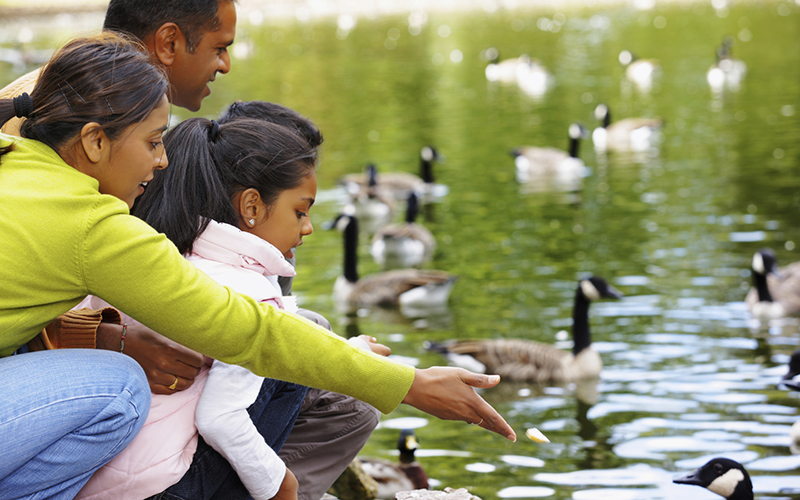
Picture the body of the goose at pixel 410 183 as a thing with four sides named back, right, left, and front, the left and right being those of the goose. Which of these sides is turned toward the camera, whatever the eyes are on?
right

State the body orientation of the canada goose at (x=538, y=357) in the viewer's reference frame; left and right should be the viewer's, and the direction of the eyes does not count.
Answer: facing to the right of the viewer

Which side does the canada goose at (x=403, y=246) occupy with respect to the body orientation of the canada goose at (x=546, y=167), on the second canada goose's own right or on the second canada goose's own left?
on the second canada goose's own right

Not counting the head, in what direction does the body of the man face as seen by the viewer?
to the viewer's right

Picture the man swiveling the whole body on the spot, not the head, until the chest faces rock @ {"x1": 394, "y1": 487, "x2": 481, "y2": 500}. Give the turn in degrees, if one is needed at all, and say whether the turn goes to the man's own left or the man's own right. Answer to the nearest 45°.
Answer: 0° — they already face it

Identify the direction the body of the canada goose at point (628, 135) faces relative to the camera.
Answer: to the viewer's left

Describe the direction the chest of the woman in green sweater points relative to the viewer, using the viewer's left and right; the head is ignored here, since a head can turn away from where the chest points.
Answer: facing to the right of the viewer

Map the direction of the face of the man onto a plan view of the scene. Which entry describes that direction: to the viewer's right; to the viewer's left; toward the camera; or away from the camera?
to the viewer's right

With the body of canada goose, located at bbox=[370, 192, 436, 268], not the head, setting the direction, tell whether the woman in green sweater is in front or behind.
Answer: behind

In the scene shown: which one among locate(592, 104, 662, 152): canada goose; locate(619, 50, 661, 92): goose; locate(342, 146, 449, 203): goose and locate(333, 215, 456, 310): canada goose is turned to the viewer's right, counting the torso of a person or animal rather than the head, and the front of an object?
locate(342, 146, 449, 203): goose

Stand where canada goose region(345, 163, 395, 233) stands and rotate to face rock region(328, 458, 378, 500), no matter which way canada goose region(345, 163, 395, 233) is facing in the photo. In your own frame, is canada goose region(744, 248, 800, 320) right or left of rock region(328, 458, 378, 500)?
left

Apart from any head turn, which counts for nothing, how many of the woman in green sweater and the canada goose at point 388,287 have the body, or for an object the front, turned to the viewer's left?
1

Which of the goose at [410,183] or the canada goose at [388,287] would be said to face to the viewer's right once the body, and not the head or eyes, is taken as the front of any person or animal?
the goose
